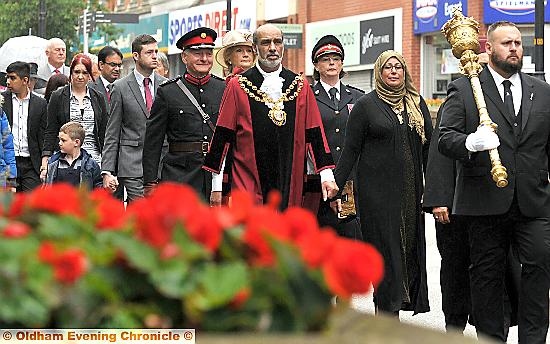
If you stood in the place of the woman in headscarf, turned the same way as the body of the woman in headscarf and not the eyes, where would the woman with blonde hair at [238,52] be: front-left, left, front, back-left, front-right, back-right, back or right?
back

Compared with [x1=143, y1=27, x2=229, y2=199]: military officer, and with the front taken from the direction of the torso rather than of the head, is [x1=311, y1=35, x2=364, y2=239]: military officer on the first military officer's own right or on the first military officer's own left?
on the first military officer's own left

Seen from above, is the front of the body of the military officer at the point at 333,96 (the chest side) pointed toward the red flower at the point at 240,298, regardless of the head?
yes

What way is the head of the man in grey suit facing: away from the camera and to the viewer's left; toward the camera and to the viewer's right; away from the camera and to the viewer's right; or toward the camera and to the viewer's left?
toward the camera and to the viewer's right

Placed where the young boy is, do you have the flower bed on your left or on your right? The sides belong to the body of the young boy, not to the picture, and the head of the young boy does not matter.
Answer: on your left

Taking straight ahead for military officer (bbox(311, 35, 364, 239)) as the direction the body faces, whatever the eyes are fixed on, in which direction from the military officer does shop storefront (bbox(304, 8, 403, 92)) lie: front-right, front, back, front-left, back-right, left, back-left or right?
back

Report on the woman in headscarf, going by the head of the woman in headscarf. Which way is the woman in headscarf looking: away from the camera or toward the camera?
toward the camera

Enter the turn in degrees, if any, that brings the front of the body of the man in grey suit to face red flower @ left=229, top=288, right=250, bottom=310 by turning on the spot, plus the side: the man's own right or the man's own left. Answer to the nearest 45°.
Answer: approximately 45° to the man's own right

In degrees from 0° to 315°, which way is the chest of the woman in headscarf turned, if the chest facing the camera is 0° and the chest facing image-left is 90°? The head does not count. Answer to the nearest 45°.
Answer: approximately 315°

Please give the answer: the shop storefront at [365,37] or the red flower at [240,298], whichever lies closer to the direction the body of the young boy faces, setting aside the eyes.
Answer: the red flower

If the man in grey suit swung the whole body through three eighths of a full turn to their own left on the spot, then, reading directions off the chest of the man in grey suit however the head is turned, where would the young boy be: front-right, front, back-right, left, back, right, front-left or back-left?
left

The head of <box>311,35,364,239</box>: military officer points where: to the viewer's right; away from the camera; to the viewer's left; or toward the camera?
toward the camera

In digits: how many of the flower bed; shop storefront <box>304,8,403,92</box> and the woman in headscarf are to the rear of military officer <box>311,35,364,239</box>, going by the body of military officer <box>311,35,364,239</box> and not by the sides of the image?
1

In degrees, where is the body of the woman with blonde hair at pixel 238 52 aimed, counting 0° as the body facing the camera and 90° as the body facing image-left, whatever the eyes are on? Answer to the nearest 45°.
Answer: approximately 315°

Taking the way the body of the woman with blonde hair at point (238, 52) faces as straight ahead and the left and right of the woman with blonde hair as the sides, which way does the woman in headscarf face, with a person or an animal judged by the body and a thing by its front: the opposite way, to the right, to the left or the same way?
the same way

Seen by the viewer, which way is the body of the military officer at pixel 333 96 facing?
toward the camera

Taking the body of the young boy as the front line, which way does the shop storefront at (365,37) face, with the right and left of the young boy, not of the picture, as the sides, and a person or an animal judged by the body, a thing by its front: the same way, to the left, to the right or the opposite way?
the same way

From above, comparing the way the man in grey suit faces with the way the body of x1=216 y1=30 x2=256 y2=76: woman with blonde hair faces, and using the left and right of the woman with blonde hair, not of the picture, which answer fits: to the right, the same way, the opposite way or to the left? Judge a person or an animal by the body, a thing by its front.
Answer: the same way

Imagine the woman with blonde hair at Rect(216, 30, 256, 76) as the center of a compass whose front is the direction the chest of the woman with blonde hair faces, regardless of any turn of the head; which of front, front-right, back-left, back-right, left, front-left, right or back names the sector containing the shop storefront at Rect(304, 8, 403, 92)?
back-left

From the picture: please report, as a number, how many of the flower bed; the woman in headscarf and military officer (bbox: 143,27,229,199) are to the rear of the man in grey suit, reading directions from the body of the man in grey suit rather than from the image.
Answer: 0
